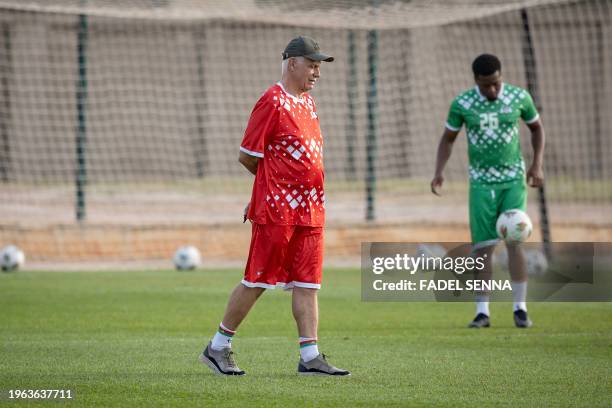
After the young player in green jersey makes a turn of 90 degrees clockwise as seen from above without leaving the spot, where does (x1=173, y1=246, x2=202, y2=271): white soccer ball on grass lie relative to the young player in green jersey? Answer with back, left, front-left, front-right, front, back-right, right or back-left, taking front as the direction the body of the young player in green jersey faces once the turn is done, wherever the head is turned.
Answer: front-right

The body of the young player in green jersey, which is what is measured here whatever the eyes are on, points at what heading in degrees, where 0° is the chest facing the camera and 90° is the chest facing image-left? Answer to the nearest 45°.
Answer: approximately 0°

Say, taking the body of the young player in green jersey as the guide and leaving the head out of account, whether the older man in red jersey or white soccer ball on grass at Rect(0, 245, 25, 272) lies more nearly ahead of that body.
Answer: the older man in red jersey
